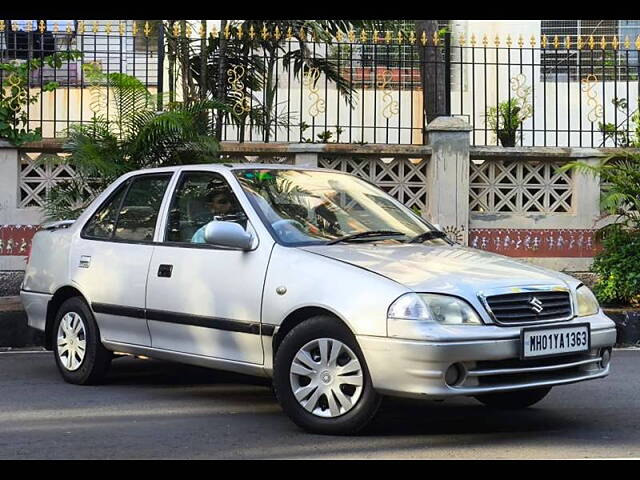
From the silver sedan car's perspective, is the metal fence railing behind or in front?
behind

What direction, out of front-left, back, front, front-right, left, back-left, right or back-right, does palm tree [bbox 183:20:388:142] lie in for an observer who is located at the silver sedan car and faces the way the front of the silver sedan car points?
back-left

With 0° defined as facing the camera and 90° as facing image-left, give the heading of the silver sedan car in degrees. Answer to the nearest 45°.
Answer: approximately 315°

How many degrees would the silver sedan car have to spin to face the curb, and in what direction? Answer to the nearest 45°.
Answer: approximately 180°

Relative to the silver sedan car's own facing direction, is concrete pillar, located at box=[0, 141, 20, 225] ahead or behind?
behind

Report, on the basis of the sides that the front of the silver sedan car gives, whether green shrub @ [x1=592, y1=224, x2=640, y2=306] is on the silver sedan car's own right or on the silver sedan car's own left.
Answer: on the silver sedan car's own left
